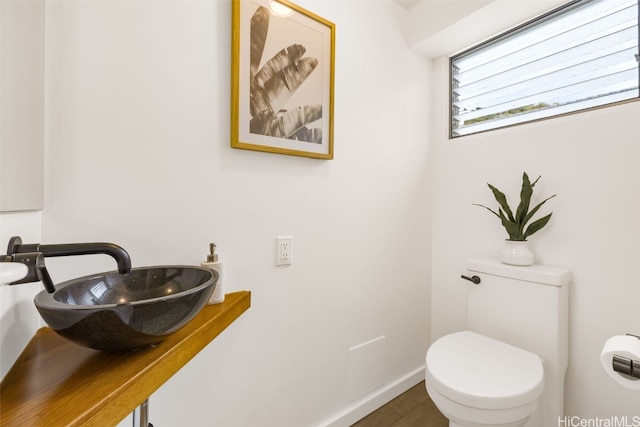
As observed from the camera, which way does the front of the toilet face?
facing the viewer and to the left of the viewer

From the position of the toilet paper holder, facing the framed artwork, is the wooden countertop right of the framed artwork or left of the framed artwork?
left

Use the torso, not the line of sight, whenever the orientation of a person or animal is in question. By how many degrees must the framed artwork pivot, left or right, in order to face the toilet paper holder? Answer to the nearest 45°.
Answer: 0° — it already faces it

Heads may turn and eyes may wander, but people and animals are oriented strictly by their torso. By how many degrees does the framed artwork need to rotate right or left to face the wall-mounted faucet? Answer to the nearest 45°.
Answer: approximately 90° to its right

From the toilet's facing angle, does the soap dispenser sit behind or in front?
in front

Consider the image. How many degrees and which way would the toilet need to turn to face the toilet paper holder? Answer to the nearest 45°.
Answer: approximately 90° to its left

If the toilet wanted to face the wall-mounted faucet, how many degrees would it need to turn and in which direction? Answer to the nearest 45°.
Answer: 0° — it already faces it

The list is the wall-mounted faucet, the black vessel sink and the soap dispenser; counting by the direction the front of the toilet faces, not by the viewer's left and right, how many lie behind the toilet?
0

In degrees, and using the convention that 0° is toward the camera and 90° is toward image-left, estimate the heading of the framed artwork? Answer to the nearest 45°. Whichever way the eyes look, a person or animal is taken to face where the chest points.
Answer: approximately 315°

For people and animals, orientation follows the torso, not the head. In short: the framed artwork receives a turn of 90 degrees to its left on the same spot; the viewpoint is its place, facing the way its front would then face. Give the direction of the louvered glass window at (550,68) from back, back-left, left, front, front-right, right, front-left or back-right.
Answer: front-right

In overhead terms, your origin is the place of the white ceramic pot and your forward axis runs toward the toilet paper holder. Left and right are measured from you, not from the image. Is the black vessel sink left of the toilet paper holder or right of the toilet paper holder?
right

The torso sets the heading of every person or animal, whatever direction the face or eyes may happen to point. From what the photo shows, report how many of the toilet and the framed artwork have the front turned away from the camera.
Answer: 0
